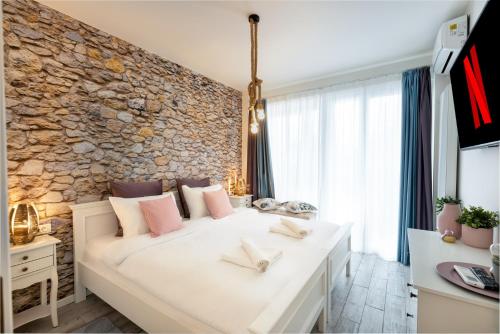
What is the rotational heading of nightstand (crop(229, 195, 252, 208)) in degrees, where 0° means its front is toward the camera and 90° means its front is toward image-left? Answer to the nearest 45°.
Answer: approximately 315°

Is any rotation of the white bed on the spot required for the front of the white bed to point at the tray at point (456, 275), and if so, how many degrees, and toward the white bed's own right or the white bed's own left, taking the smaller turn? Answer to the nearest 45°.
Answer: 0° — it already faces it

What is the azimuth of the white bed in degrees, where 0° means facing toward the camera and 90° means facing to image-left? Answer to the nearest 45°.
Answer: approximately 315°
